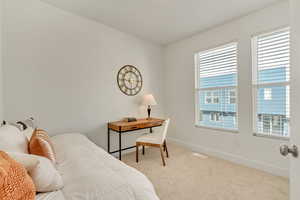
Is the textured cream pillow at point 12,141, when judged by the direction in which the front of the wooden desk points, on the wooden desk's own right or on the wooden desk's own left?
on the wooden desk's own right

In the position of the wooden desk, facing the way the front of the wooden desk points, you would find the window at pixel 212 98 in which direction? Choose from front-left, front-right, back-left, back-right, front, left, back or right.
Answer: front-left

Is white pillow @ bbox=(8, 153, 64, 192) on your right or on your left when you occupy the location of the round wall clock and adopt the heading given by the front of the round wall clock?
on your right

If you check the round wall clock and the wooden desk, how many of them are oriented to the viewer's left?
0

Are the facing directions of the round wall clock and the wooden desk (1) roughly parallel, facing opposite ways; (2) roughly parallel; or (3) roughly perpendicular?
roughly parallel

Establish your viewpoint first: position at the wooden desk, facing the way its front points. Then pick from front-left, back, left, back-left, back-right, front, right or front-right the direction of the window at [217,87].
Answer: front-left

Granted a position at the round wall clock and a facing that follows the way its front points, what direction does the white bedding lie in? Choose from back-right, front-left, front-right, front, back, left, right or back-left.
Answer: front-right

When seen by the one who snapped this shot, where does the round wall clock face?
facing the viewer and to the right of the viewer

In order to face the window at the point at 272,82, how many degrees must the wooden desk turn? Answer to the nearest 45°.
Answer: approximately 45° to its left
